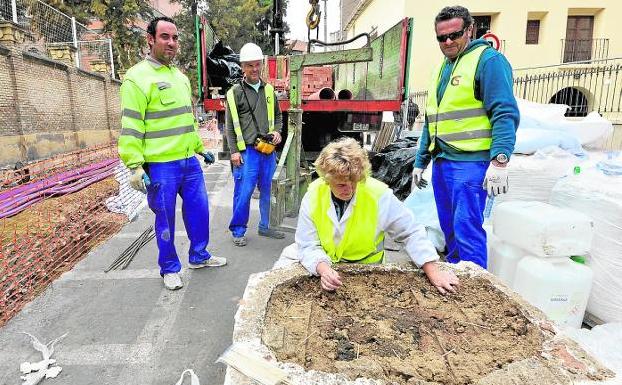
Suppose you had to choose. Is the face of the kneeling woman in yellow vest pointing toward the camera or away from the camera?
toward the camera

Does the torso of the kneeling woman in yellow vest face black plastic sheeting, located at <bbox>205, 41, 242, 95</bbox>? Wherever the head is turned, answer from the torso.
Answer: no

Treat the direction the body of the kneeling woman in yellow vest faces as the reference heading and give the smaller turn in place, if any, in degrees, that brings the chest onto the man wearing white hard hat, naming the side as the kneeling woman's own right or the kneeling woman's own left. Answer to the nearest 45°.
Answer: approximately 135° to the kneeling woman's own right

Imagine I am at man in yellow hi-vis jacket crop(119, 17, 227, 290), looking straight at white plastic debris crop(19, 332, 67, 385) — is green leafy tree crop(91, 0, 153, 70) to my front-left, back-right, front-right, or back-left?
back-right

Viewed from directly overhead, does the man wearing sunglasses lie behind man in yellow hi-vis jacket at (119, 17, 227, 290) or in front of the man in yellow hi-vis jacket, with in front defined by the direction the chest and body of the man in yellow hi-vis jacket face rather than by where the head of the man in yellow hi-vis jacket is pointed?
in front

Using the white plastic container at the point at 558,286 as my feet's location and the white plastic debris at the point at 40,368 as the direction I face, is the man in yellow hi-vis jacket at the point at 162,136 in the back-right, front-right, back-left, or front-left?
front-right

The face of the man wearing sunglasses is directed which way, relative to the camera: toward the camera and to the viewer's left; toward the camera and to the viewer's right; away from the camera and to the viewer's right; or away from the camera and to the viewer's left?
toward the camera and to the viewer's left

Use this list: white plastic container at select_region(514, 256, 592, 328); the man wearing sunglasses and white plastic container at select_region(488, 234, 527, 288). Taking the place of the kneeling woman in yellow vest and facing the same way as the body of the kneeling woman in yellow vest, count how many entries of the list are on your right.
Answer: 0

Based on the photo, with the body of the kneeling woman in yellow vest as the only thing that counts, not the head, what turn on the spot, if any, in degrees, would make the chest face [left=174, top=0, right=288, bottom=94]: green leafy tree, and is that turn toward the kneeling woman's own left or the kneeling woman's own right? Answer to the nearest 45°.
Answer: approximately 180°

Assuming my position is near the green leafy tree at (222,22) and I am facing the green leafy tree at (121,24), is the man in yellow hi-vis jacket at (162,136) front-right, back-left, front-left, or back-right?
front-left

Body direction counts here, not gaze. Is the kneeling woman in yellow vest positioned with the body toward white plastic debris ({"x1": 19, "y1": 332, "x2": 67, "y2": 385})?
no

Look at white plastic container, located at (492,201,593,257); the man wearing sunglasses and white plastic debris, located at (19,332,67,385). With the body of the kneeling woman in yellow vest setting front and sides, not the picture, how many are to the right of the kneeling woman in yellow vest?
1

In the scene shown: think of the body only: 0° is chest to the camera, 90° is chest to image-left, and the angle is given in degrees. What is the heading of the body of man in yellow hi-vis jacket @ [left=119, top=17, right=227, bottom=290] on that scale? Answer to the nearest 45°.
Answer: approximately 315°

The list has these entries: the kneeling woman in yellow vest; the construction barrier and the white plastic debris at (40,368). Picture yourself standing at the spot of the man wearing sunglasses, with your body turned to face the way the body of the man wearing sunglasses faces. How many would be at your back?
0

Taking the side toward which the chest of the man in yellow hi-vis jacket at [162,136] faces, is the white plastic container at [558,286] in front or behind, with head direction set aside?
in front

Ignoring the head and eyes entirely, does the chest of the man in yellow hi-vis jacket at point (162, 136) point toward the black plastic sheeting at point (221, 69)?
no

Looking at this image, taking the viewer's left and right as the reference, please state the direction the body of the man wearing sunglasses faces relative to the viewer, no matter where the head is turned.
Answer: facing the viewer and to the left of the viewer

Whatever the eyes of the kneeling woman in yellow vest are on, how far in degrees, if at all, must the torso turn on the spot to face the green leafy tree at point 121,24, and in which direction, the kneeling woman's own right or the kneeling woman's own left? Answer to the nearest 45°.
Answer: approximately 135° to the kneeling woman's own right

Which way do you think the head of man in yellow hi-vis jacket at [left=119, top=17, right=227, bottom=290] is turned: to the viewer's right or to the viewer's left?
to the viewer's right

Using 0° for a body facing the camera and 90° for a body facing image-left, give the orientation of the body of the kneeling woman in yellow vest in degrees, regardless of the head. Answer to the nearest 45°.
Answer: approximately 0°

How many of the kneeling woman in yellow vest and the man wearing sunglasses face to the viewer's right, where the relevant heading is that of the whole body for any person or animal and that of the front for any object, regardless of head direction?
0
